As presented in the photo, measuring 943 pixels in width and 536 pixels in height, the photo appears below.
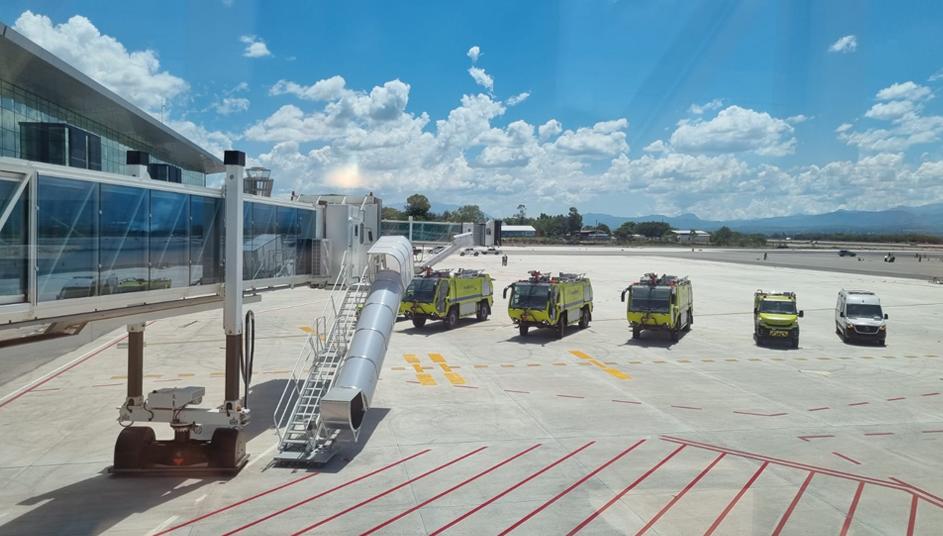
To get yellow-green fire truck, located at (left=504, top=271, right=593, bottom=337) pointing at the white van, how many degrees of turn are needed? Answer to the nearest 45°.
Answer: approximately 135° to its left

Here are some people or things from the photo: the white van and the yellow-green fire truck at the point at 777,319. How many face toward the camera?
2

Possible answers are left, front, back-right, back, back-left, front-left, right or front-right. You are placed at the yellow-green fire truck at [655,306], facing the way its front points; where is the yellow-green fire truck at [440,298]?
front-right

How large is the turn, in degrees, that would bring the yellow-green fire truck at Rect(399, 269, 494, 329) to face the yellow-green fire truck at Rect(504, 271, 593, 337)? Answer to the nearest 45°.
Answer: approximately 90° to its left

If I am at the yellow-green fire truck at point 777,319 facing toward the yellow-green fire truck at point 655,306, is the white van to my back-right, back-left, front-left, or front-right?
back-right

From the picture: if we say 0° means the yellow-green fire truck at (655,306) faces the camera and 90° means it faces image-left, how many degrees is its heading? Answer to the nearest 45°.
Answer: approximately 45°

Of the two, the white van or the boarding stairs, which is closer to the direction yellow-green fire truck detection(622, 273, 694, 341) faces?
the boarding stairs

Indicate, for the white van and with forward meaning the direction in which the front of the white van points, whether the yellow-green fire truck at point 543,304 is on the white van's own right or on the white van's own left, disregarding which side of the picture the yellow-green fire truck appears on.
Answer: on the white van's own right
